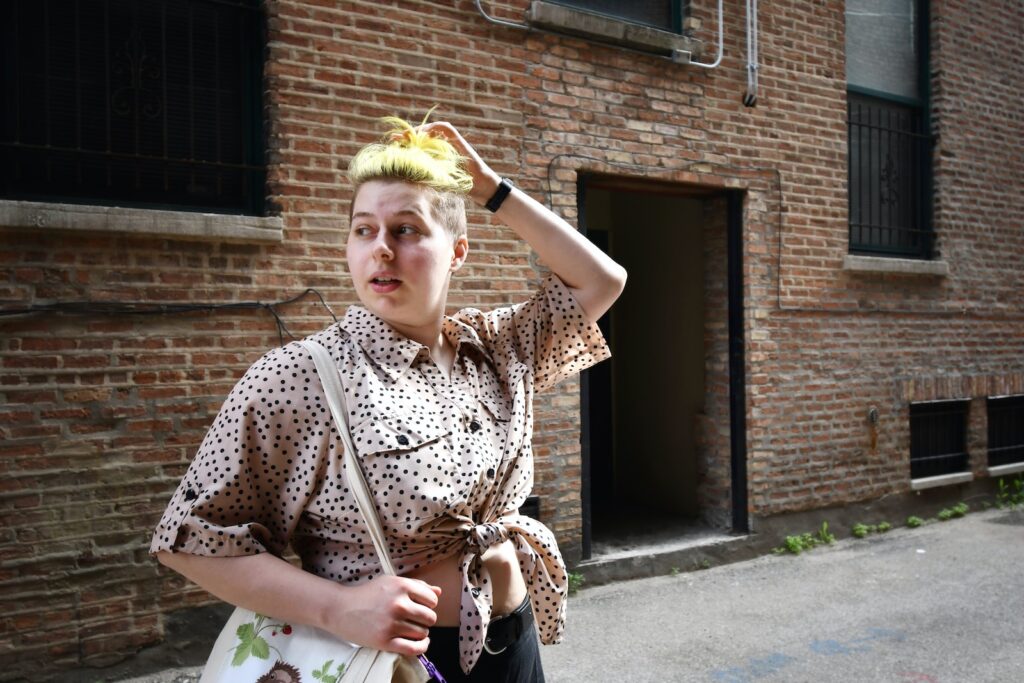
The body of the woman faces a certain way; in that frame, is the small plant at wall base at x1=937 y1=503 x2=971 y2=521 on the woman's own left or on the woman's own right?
on the woman's own left

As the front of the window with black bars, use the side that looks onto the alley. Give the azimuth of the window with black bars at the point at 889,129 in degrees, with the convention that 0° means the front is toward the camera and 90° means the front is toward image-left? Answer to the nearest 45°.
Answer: approximately 315°

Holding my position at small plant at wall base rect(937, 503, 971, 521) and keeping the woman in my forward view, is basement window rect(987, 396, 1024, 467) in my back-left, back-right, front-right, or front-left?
back-left

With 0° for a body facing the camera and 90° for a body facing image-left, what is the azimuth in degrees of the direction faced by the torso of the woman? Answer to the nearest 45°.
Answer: approximately 315°

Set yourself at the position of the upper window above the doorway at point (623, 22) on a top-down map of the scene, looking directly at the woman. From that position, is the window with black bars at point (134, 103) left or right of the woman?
right

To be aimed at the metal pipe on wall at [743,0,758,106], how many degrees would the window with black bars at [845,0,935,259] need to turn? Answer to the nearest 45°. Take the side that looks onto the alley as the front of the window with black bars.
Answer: approximately 90° to its right
